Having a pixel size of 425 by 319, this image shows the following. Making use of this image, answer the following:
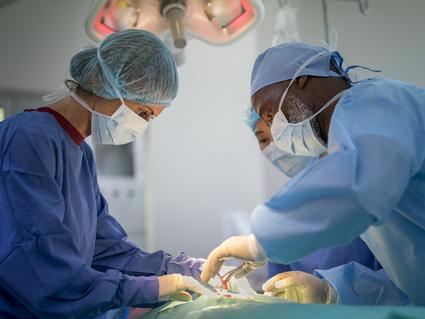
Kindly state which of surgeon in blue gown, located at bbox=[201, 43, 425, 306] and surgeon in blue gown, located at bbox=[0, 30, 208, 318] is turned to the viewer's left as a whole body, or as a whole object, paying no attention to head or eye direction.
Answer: surgeon in blue gown, located at bbox=[201, 43, 425, 306]

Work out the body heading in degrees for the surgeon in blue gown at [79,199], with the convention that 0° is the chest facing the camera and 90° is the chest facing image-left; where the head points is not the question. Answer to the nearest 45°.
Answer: approximately 270°

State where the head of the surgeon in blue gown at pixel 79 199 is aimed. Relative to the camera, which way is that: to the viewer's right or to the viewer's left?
to the viewer's right

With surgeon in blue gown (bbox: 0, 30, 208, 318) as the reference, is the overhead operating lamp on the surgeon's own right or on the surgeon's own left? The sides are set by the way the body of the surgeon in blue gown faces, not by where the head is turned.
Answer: on the surgeon's own left

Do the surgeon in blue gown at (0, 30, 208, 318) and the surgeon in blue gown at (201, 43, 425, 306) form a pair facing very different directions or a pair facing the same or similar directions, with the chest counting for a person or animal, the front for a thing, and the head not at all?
very different directions

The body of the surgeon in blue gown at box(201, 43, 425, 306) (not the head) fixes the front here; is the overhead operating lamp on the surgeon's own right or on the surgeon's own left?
on the surgeon's own right

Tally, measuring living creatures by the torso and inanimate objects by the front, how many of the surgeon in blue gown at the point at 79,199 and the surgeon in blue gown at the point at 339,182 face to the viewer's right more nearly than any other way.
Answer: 1

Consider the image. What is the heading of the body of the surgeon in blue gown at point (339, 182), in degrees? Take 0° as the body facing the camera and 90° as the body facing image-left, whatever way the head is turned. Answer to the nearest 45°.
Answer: approximately 90°
